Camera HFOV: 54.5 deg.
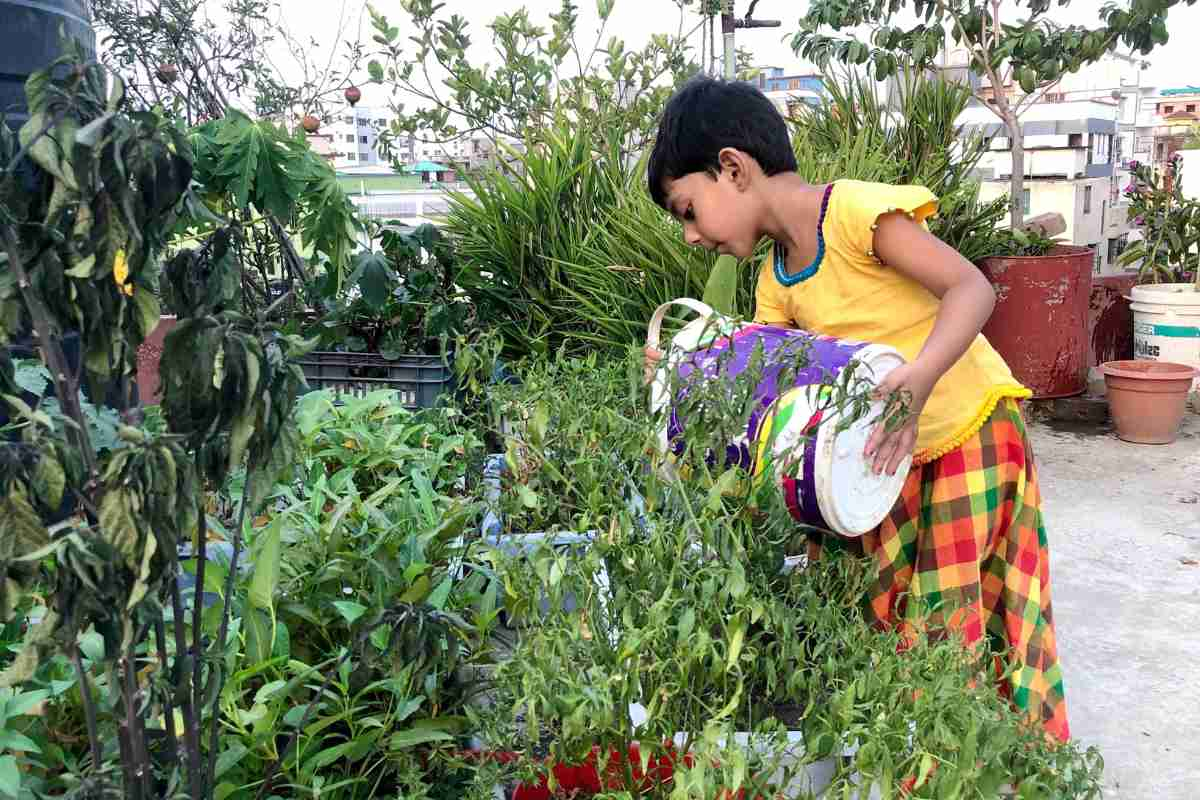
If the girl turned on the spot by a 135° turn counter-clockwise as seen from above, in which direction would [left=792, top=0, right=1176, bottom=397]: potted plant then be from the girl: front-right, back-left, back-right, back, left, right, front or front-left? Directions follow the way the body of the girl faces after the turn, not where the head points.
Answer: left

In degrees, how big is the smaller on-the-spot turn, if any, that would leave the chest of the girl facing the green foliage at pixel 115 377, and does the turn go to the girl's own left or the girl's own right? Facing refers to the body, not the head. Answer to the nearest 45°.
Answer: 0° — they already face it

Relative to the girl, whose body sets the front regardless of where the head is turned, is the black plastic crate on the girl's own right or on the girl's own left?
on the girl's own right

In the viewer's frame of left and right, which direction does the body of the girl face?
facing the viewer and to the left of the viewer

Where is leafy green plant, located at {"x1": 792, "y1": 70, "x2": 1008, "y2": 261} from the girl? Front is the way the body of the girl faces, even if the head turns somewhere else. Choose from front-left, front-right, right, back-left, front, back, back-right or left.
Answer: back-right

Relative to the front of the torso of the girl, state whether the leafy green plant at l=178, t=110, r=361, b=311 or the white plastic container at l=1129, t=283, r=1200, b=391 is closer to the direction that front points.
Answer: the leafy green plant

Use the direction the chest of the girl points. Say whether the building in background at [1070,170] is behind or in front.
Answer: behind

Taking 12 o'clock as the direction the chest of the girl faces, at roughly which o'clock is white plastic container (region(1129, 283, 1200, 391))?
The white plastic container is roughly at 5 o'clock from the girl.

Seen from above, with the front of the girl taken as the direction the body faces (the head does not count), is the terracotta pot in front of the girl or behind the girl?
behind

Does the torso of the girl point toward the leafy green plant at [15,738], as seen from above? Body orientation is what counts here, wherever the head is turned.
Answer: yes

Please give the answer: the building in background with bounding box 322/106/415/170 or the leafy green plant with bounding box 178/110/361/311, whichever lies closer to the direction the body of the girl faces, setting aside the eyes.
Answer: the leafy green plant

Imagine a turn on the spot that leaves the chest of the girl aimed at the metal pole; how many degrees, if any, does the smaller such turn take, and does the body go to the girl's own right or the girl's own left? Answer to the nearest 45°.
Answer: approximately 135° to the girl's own right

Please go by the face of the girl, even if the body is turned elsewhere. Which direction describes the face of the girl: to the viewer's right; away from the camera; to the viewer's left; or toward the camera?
to the viewer's left

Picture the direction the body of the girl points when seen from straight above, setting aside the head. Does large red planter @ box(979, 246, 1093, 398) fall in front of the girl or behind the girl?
behind

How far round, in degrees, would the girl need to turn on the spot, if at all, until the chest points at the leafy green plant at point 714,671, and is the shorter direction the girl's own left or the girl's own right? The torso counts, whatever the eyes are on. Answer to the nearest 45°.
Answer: approximately 45° to the girl's own left

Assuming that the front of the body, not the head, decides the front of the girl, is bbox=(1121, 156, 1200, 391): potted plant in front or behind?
behind
